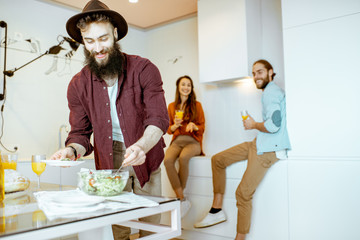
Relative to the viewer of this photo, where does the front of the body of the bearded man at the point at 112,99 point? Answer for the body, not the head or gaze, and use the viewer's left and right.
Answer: facing the viewer and to the left of the viewer

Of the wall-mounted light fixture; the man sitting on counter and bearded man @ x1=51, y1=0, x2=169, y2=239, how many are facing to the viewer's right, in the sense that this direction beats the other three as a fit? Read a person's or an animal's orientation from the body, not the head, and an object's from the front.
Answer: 1

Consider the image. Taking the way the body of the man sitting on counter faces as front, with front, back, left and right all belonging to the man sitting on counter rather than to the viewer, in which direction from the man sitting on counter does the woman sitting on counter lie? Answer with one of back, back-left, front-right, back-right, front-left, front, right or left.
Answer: front-right

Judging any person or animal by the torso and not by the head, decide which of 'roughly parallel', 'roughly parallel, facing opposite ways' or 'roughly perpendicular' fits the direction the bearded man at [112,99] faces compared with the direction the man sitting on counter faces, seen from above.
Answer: roughly perpendicular

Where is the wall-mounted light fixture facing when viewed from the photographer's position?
facing to the right of the viewer

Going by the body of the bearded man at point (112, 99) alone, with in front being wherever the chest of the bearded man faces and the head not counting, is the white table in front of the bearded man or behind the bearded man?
in front

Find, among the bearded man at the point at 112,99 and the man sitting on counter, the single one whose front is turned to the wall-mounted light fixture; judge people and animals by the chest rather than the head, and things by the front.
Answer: the man sitting on counter

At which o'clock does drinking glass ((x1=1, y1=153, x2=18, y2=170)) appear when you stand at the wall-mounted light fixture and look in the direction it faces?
The drinking glass is roughly at 3 o'clock from the wall-mounted light fixture.

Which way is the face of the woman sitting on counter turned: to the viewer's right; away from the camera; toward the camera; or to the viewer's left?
toward the camera

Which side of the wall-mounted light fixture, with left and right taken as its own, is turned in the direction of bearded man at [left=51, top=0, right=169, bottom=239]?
right

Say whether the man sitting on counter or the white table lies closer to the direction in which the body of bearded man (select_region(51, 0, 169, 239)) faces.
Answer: the white table

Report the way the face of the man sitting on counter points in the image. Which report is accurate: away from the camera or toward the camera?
toward the camera

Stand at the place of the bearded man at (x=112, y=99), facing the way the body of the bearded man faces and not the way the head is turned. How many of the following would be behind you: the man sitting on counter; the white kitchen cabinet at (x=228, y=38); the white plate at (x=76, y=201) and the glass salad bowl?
2

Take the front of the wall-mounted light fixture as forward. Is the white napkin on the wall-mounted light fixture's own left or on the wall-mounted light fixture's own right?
on the wall-mounted light fixture's own right

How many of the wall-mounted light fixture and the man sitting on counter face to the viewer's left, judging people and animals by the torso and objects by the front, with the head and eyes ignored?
1

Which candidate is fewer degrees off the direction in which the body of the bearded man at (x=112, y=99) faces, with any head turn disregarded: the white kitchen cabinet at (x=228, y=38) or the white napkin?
the white napkin

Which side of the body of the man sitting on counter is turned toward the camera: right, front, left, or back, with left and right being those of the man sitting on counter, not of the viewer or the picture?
left
